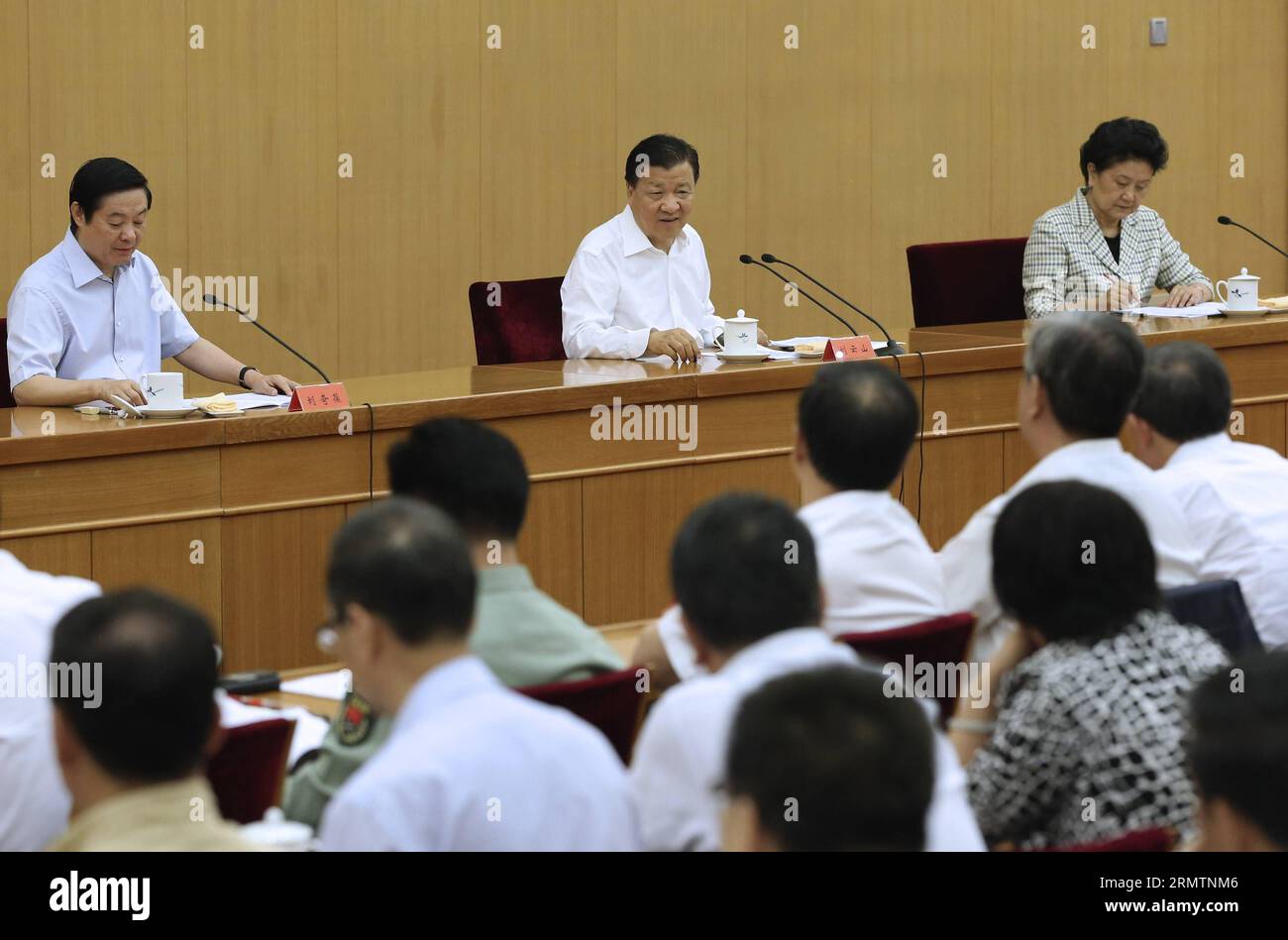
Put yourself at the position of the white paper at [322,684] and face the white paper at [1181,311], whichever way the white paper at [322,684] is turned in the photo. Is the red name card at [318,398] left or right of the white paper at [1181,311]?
left

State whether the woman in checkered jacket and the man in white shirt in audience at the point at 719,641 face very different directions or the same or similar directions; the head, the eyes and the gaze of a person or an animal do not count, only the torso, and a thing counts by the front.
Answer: very different directions

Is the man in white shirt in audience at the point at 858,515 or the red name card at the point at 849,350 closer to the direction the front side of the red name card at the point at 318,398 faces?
the man in white shirt in audience

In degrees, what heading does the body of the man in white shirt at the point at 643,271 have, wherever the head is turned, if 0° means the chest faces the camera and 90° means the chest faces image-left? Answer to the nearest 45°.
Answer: approximately 315°

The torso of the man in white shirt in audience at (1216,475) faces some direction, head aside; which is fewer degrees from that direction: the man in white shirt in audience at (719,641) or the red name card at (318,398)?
the red name card

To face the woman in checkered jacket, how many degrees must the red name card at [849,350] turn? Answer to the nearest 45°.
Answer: approximately 90° to its left

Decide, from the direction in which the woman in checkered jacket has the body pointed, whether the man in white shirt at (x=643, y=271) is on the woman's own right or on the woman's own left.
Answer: on the woman's own right

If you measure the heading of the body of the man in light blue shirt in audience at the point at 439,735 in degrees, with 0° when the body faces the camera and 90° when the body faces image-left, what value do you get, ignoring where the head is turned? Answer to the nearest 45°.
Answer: approximately 135°
